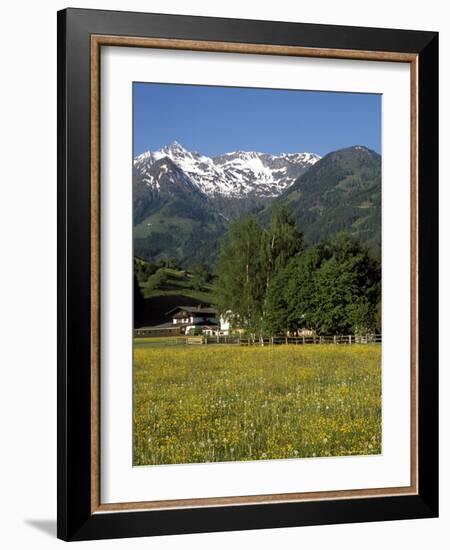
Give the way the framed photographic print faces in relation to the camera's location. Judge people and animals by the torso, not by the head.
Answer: facing the viewer and to the right of the viewer
